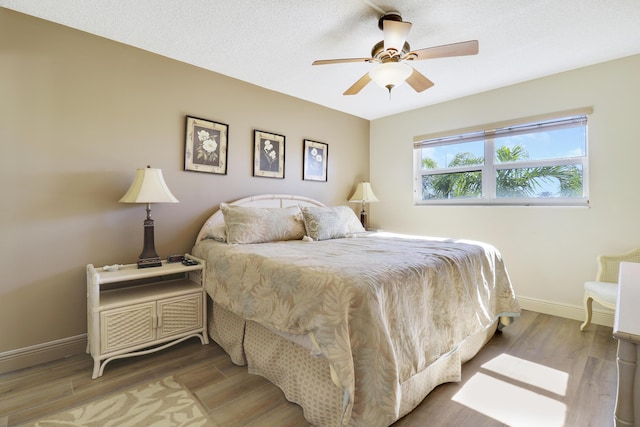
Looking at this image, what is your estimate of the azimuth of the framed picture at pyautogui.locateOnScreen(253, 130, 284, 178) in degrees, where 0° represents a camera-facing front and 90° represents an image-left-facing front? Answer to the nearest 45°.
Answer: approximately 315°

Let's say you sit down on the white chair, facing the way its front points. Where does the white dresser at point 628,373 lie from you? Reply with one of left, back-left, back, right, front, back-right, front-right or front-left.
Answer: front-left

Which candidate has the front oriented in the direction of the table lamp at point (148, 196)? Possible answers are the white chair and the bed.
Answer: the white chair

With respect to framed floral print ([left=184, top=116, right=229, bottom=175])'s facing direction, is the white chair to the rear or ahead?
ahead

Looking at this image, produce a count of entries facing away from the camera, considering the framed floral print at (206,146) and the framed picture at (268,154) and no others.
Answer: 0

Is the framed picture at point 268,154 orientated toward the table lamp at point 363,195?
no

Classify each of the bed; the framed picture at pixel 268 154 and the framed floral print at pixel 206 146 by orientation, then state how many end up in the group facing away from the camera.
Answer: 0

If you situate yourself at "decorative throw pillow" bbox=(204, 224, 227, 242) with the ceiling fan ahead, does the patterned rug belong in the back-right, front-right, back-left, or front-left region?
front-right

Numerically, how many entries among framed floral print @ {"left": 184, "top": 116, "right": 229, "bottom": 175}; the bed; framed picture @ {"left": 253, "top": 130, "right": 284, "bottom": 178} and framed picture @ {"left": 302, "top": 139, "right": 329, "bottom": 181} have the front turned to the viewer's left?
0

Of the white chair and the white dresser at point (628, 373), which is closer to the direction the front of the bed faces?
the white dresser

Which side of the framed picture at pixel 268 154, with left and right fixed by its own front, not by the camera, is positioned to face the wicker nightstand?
right

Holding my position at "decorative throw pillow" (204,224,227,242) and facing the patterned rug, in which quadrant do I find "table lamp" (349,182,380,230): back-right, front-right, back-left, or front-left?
back-left

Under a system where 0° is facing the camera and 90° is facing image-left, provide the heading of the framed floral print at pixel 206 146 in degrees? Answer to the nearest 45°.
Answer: approximately 315°

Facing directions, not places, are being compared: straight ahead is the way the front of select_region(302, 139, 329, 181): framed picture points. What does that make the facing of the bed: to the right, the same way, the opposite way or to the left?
the same way

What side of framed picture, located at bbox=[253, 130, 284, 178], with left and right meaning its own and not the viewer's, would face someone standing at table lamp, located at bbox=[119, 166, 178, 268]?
right

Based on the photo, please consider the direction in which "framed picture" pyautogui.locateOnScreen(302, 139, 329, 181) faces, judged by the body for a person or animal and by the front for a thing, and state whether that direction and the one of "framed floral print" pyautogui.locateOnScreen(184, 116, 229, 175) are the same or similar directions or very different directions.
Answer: same or similar directions

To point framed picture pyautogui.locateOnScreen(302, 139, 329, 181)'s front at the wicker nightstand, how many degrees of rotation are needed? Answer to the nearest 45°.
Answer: approximately 90° to its right

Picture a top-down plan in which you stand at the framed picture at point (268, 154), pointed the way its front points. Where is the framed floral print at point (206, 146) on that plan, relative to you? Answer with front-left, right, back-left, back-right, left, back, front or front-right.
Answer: right

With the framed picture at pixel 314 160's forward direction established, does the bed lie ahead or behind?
ahead

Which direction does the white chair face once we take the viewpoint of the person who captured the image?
facing the viewer and to the left of the viewer
